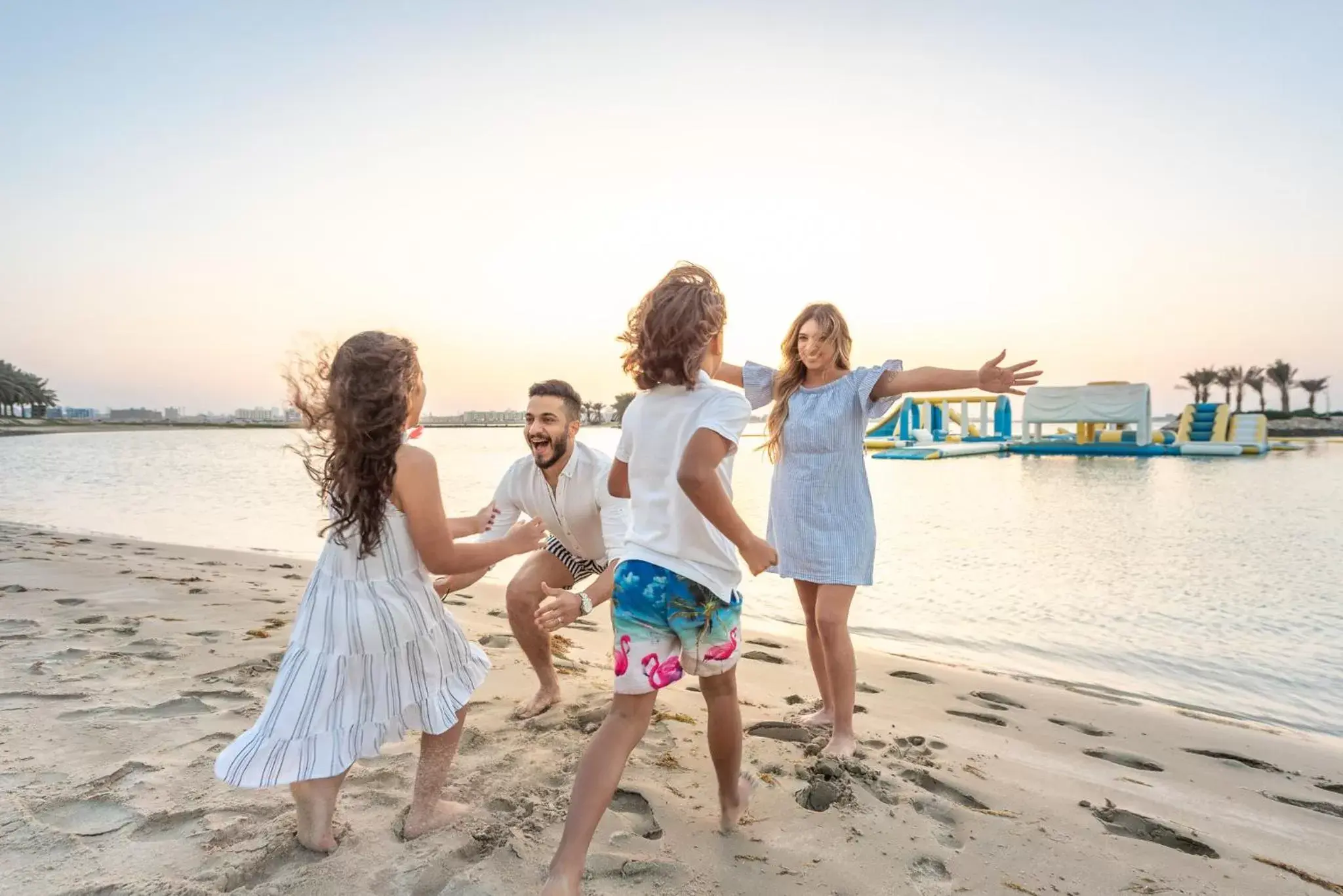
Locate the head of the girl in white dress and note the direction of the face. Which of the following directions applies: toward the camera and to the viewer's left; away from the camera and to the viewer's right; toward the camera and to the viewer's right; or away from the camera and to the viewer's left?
away from the camera and to the viewer's right

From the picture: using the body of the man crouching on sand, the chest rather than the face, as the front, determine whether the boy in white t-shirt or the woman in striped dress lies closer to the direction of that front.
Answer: the boy in white t-shirt

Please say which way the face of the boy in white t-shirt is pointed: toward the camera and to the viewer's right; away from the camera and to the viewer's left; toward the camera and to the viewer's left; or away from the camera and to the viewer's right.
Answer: away from the camera and to the viewer's right

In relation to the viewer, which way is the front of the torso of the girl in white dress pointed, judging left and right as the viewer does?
facing away from the viewer and to the right of the viewer

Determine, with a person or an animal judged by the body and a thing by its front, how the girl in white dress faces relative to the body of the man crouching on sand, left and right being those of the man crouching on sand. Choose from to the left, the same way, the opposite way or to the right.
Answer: the opposite way

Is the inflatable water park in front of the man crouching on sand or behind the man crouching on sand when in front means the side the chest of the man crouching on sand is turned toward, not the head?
behind

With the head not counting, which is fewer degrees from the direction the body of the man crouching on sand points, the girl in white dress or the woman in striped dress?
the girl in white dress

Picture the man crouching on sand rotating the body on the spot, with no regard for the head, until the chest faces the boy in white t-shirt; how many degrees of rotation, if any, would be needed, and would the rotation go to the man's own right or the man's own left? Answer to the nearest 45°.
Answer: approximately 45° to the man's own left

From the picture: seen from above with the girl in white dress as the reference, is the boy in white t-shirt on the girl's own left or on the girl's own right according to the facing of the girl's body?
on the girl's own right

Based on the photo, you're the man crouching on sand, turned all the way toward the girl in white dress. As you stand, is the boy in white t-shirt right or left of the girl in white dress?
left

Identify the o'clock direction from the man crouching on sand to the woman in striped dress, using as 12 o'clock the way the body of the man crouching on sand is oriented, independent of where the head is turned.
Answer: The woman in striped dress is roughly at 8 o'clock from the man crouching on sand.

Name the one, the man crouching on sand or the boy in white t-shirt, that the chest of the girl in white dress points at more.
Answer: the man crouching on sand
